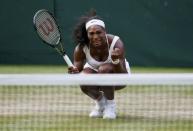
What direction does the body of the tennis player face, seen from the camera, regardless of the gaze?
toward the camera
